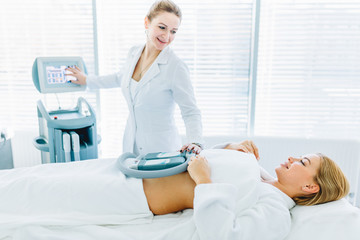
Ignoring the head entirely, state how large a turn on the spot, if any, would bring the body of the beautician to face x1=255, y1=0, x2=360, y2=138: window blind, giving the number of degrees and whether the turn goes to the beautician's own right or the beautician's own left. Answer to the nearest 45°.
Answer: approximately 135° to the beautician's own left

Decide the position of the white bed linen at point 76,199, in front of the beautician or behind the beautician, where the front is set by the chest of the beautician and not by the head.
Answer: in front

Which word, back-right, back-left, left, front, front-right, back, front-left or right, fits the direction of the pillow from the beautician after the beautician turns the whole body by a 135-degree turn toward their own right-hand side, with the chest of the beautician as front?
back-right

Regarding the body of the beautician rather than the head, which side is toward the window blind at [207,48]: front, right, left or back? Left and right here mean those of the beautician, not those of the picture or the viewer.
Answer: back

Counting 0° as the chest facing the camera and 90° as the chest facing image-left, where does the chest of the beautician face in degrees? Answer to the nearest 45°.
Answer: approximately 45°

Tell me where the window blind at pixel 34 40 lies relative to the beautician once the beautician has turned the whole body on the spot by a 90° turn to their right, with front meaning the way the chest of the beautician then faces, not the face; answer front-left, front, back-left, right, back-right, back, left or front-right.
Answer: front
